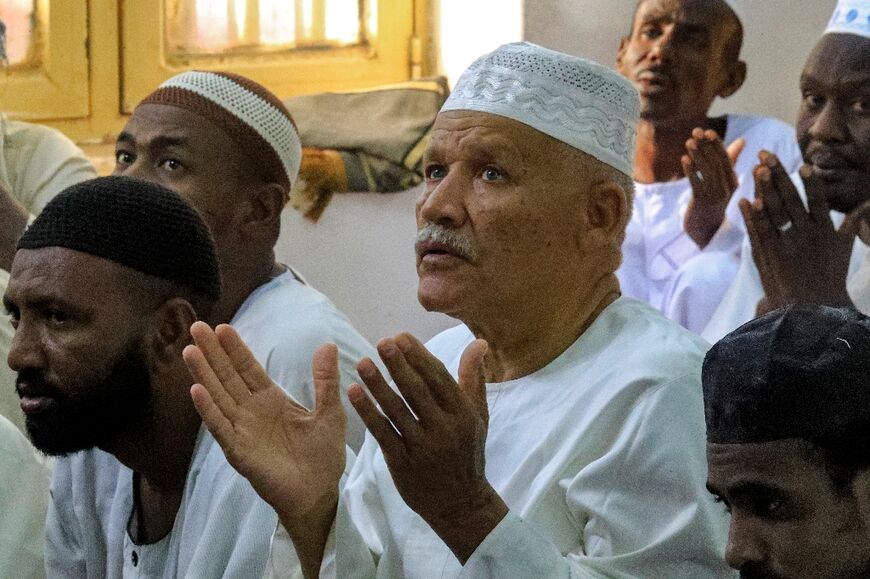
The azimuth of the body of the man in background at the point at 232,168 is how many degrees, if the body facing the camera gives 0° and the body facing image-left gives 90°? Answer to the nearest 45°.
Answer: approximately 45°

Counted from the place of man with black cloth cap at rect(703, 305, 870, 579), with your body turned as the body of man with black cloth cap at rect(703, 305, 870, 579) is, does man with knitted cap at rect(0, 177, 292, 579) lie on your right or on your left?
on your right

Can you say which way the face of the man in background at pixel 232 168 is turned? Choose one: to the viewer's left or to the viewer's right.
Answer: to the viewer's left

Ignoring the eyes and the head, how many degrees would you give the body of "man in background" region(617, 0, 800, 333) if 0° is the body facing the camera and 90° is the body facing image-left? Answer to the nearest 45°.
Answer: approximately 45°

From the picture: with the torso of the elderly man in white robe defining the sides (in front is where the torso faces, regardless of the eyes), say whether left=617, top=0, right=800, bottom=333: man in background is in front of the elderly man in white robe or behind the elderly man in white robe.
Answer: behind

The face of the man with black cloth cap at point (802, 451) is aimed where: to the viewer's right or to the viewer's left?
to the viewer's left
